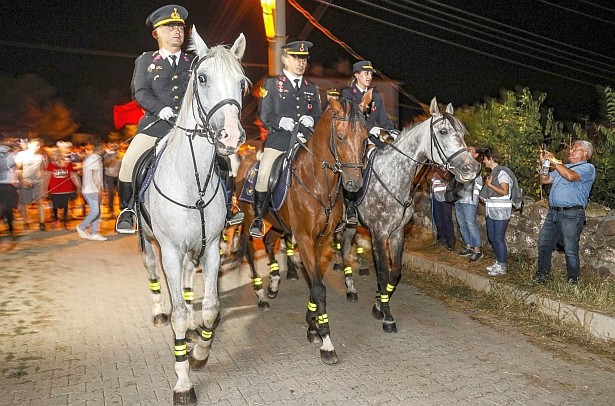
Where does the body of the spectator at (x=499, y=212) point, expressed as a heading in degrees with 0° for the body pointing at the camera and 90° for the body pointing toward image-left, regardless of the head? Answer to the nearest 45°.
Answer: approximately 90°

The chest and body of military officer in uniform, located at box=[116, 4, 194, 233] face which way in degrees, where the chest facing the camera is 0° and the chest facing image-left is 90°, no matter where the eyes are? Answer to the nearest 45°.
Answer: approximately 315°

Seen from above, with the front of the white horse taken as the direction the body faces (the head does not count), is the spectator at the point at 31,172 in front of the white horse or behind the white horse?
behind

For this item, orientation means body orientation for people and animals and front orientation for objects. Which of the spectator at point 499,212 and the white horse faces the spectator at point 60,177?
the spectator at point 499,212

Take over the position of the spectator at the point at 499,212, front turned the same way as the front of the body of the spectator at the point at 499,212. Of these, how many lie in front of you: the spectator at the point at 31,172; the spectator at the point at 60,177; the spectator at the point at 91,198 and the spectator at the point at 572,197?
3

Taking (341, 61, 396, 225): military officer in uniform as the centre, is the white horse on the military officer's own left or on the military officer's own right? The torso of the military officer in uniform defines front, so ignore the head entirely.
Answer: on the military officer's own right

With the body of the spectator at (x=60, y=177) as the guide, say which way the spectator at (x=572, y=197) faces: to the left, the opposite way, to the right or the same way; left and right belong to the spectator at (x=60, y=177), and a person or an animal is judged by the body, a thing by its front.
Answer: to the right
